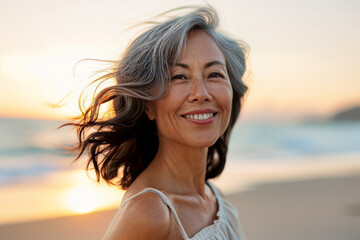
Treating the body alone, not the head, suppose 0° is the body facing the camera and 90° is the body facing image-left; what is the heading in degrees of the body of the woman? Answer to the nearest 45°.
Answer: approximately 315°
